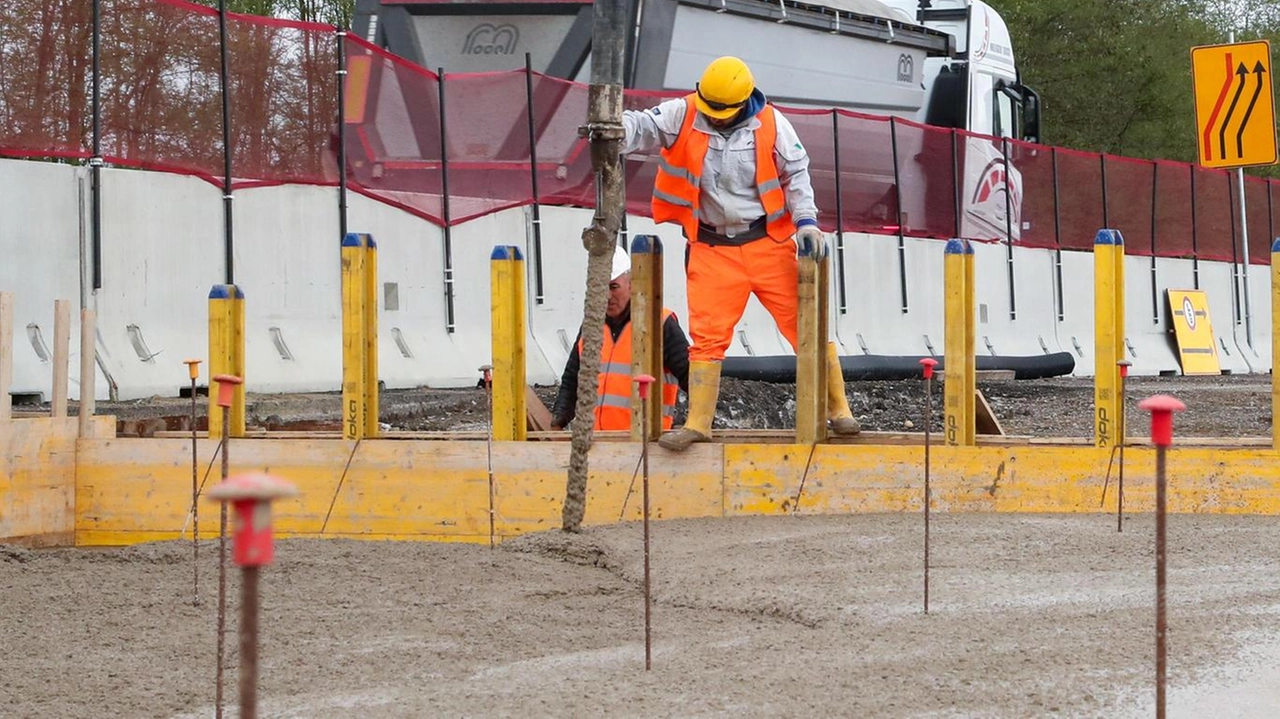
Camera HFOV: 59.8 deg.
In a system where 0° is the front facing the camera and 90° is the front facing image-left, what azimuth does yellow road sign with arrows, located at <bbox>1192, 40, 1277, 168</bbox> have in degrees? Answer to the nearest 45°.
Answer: approximately 0°

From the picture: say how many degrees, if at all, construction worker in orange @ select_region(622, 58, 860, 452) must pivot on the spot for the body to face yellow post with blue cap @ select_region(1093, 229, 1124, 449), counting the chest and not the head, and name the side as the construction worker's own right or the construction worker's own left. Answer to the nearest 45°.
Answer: approximately 90° to the construction worker's own left

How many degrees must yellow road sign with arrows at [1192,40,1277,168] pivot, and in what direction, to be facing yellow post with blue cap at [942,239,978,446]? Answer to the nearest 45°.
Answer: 0° — it already faces it

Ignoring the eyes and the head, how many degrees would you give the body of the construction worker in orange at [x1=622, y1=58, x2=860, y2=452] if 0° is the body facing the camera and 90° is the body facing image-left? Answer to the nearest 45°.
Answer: approximately 0°

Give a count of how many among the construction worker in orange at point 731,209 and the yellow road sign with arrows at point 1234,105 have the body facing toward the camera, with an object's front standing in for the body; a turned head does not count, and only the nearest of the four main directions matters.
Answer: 2

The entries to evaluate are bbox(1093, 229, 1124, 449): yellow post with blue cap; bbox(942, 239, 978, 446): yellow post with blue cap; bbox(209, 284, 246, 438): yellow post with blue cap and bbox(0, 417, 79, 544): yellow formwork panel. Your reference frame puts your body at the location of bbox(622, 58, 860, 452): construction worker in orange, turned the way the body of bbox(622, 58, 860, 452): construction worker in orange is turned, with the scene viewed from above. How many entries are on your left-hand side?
2

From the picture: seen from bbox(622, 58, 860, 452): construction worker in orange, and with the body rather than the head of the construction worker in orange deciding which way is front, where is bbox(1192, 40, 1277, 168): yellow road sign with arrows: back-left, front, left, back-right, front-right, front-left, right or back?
back-left

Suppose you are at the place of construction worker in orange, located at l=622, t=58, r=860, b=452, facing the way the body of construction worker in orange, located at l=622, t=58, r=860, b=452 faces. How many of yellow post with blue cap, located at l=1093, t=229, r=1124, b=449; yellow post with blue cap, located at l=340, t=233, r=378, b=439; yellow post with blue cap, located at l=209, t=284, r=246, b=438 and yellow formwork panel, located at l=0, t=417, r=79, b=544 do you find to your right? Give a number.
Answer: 3

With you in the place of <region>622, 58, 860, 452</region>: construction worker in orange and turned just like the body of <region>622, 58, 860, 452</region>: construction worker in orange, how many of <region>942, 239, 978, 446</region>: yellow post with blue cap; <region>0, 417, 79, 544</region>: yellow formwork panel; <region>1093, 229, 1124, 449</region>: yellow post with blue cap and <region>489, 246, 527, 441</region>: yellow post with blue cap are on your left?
2
